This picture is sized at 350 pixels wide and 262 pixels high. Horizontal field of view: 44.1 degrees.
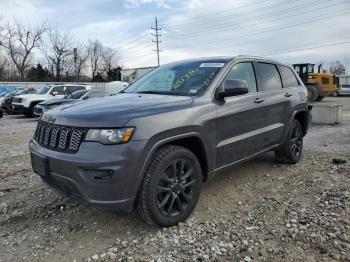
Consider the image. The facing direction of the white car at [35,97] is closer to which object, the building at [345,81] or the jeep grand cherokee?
the jeep grand cherokee

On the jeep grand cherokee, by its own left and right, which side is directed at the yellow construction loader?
back

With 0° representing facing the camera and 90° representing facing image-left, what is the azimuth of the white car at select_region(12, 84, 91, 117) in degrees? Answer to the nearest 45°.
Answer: approximately 45°

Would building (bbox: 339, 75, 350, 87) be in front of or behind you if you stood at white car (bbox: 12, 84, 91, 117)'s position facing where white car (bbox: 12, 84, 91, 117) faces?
behind

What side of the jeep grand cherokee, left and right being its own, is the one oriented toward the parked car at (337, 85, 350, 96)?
back

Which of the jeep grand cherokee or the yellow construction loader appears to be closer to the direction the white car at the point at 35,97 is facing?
the jeep grand cherokee

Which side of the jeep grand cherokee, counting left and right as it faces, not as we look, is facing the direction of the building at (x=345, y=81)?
back

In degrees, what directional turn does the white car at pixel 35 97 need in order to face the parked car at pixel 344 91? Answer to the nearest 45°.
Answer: approximately 135° to its left
